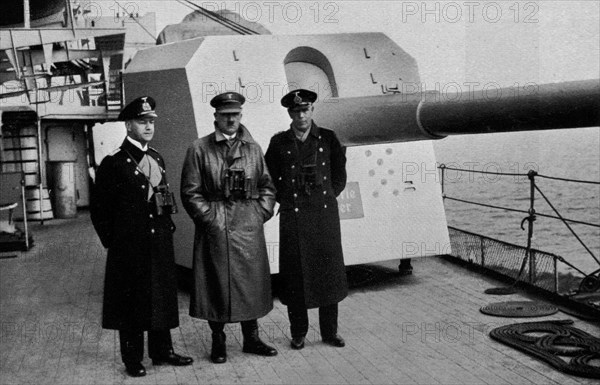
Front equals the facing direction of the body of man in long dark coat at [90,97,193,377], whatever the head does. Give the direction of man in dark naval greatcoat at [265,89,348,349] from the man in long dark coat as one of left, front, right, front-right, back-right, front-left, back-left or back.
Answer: front-left

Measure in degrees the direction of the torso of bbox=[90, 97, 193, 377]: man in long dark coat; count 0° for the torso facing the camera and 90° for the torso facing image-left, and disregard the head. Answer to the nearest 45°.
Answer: approximately 315°

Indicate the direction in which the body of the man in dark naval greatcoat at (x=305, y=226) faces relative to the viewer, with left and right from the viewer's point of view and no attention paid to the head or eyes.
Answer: facing the viewer

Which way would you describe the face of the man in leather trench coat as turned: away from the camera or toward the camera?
toward the camera

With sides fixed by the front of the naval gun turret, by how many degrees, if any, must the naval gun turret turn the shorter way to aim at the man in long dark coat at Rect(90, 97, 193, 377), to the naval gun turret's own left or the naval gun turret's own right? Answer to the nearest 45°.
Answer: approximately 90° to the naval gun turret's own right

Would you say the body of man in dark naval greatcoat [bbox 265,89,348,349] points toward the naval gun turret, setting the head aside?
no

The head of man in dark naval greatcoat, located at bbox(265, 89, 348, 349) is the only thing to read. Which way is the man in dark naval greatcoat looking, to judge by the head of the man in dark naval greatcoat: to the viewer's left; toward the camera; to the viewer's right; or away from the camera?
toward the camera

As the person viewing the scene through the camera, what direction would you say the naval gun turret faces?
facing the viewer and to the right of the viewer

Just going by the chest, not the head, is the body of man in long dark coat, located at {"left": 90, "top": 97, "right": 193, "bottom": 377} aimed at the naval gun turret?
no

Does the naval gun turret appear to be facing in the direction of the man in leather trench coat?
no

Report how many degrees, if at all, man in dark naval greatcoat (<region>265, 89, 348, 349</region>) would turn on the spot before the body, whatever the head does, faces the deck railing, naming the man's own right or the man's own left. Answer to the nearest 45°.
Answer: approximately 135° to the man's own left

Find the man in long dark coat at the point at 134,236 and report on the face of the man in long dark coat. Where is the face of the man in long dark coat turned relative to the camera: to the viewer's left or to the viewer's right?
to the viewer's right

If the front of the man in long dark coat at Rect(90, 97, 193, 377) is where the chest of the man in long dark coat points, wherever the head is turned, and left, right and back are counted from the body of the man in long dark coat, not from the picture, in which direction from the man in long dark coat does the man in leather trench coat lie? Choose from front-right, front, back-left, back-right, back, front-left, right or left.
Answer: front-left
